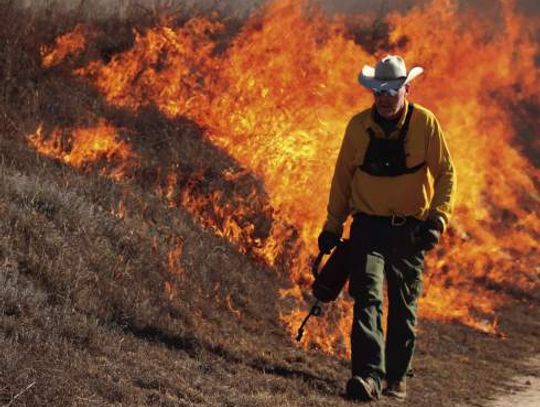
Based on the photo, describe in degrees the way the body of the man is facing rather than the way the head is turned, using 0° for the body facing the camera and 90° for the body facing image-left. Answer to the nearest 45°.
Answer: approximately 0°
